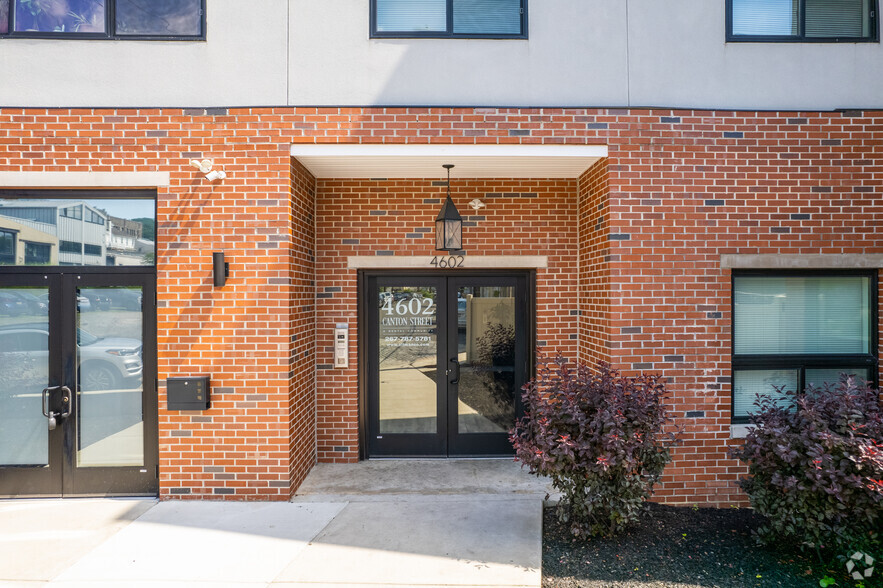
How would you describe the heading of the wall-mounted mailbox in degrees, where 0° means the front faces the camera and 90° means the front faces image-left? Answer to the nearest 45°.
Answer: approximately 0°

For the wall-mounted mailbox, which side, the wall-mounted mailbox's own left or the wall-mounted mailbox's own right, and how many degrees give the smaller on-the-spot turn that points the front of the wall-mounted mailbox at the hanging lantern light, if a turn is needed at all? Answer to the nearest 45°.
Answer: approximately 90° to the wall-mounted mailbox's own left

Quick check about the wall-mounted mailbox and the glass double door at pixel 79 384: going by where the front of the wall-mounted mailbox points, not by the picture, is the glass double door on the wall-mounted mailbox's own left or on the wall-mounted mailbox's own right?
on the wall-mounted mailbox's own right

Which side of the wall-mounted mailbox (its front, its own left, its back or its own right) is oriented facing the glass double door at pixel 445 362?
left

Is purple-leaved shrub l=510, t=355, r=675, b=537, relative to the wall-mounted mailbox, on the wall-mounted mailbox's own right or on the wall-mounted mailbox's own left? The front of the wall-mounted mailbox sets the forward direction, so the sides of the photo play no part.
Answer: on the wall-mounted mailbox's own left

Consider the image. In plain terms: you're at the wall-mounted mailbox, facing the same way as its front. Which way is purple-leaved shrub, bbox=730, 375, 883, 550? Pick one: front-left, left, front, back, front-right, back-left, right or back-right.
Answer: front-left
